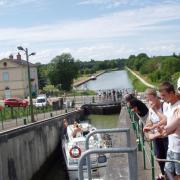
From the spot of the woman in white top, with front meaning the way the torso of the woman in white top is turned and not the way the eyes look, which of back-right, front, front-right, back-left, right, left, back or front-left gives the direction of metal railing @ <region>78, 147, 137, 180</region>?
front-left

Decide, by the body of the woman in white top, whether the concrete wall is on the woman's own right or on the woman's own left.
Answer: on the woman's own right
